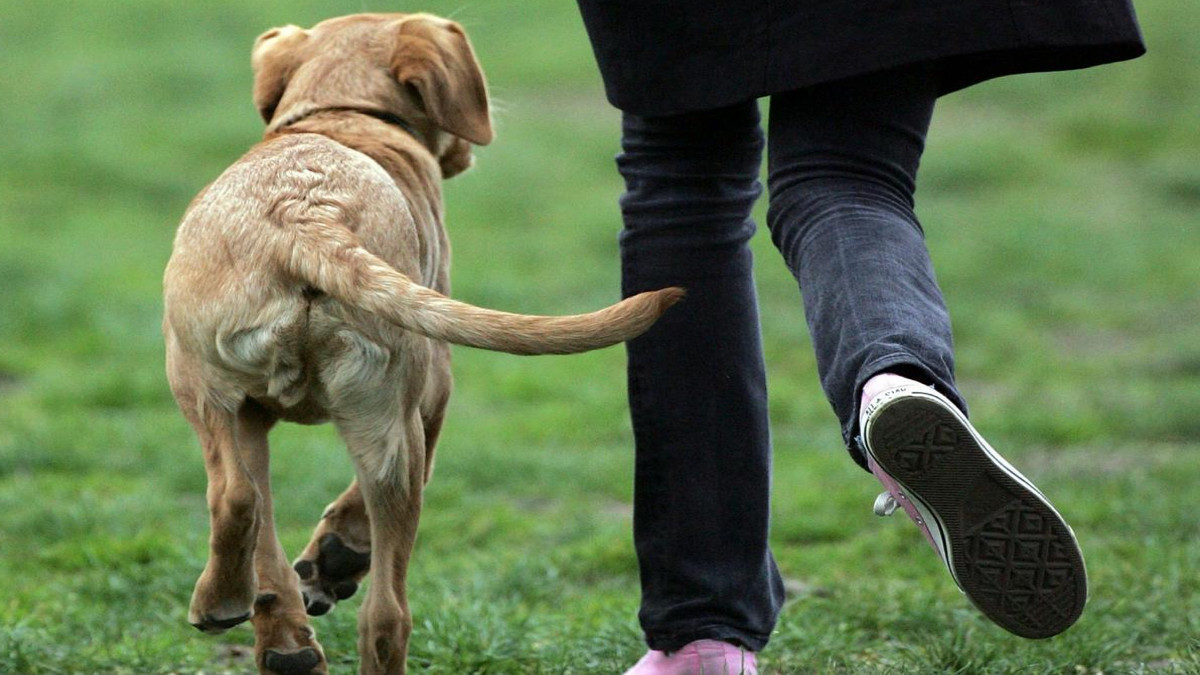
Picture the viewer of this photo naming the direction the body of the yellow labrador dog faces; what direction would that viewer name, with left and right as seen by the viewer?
facing away from the viewer
